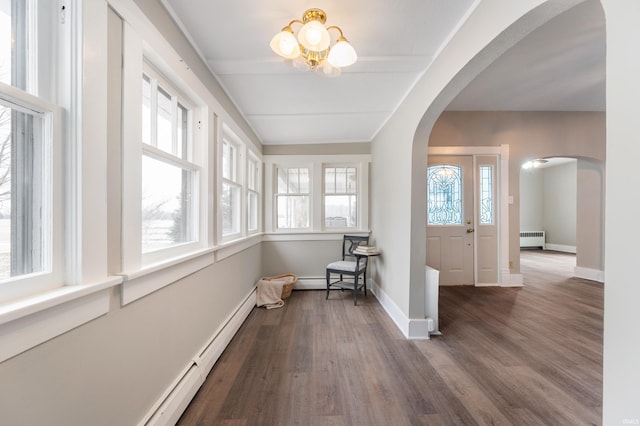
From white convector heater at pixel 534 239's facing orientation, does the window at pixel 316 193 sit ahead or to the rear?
ahead

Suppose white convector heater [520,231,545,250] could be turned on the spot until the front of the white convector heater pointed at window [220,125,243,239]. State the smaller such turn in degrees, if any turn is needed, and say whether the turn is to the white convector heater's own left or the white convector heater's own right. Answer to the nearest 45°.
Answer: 0° — it already faces it

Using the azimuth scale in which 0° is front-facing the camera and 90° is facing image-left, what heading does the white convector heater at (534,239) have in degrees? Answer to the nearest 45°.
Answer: approximately 0°

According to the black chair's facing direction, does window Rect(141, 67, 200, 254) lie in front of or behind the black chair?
in front

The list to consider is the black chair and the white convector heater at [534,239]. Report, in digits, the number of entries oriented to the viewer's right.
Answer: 0

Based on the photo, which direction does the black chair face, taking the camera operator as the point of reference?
facing the viewer and to the left of the viewer

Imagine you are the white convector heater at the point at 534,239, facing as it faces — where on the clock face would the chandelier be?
The chandelier is roughly at 12 o'clock from the white convector heater.

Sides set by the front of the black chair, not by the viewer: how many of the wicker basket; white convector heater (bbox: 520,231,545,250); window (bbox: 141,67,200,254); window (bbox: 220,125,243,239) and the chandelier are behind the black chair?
1

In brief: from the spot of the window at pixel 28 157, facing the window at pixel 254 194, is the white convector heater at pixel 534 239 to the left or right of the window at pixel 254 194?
right
